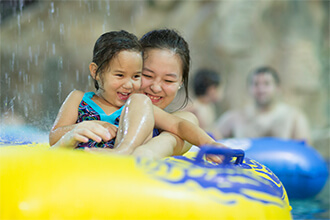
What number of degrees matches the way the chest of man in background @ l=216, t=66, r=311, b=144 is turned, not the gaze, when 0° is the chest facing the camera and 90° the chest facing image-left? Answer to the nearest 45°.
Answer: approximately 0°

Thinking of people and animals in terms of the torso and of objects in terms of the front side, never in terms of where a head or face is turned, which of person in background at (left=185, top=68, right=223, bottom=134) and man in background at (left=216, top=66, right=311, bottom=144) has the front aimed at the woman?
the man in background

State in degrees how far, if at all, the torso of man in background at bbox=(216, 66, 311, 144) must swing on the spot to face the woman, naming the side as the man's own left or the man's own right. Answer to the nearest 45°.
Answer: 0° — they already face them

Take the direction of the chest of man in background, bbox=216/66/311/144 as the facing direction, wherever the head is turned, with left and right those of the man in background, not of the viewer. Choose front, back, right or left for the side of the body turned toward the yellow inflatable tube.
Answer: front

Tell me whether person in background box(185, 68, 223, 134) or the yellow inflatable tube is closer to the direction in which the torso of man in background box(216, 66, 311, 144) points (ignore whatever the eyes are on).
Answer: the yellow inflatable tube
